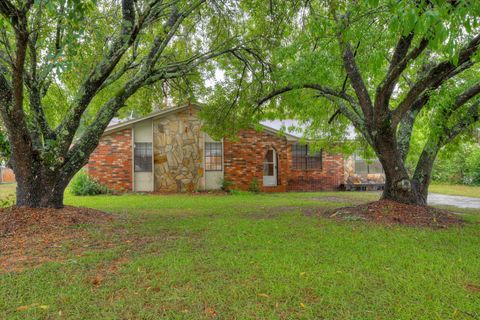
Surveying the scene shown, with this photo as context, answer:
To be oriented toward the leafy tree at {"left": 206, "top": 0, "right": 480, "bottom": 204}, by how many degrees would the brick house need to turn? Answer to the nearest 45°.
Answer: approximately 45° to its left

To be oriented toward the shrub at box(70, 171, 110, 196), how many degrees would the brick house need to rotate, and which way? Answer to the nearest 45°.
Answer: approximately 90° to its right

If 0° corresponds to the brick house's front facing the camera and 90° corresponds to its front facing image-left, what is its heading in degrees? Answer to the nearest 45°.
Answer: approximately 0°

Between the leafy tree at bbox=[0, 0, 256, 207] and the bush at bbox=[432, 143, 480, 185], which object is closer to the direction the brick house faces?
the leafy tree

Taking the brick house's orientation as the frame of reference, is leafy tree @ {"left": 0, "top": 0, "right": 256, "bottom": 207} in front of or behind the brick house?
in front

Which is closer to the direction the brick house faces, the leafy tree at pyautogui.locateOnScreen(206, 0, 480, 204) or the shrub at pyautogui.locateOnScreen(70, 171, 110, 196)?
the leafy tree

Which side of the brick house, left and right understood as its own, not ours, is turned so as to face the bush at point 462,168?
left
